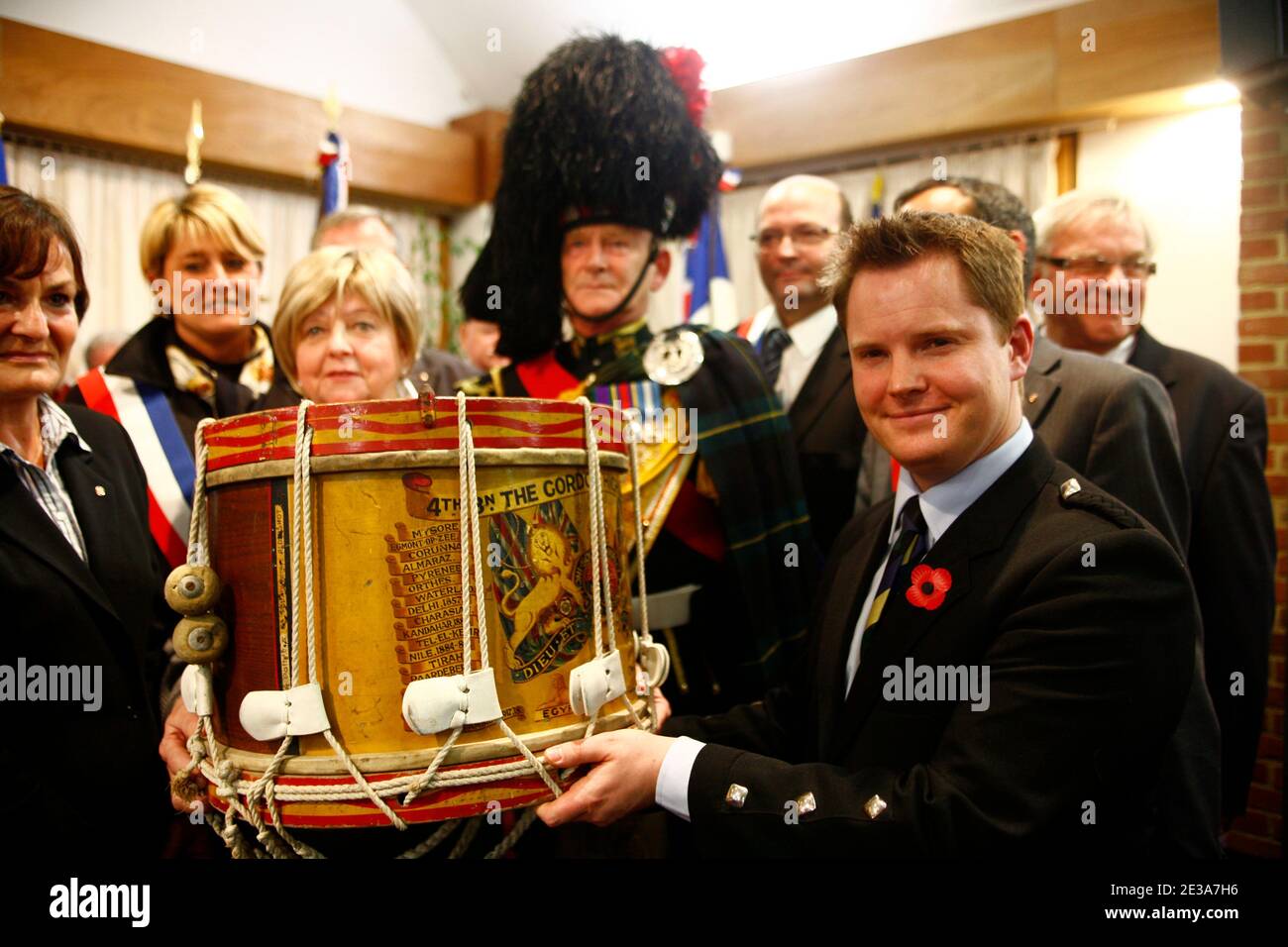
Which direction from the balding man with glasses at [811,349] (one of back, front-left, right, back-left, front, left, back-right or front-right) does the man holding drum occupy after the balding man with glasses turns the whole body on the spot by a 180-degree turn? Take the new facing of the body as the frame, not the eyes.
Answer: back-right

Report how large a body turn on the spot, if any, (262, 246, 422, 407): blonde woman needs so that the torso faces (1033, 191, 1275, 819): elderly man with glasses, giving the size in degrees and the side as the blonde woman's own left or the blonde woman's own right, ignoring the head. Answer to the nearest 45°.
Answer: approximately 90° to the blonde woman's own left

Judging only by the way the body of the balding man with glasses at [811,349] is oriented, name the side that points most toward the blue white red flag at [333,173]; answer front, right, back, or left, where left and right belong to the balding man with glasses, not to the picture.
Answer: right

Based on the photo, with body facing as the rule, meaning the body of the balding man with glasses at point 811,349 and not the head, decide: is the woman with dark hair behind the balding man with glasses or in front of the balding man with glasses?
in front

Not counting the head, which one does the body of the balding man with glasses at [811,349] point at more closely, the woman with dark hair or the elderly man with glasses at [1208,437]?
the woman with dark hair

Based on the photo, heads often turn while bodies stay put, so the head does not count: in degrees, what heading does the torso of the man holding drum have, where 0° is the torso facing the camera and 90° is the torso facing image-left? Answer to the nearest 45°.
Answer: approximately 45°

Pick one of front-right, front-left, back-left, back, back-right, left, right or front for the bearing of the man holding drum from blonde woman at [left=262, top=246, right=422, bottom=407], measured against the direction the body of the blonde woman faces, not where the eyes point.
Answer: front-left

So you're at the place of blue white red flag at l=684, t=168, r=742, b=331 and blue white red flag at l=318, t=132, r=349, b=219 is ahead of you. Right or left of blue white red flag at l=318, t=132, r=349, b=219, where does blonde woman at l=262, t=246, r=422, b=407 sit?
left

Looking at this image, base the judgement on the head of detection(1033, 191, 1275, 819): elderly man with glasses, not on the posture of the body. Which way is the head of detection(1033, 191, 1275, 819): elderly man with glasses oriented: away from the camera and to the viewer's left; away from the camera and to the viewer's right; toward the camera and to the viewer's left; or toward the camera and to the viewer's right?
toward the camera and to the viewer's left

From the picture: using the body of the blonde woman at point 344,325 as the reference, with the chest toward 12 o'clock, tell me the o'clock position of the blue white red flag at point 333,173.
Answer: The blue white red flag is roughly at 6 o'clock from the blonde woman.
